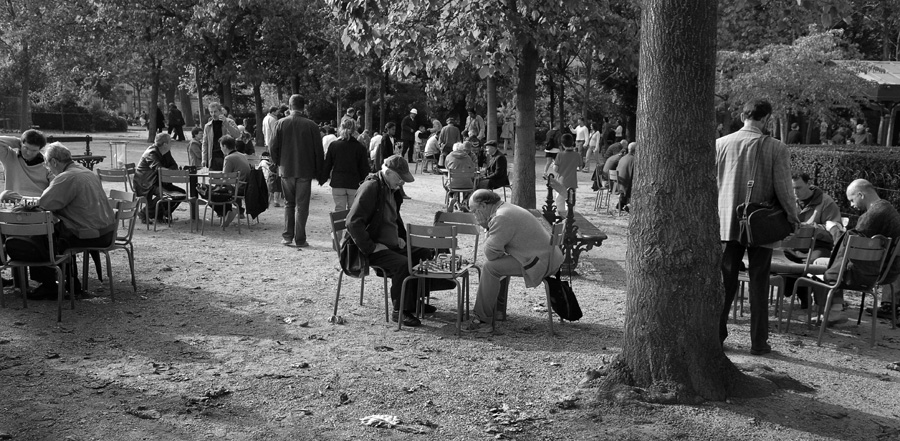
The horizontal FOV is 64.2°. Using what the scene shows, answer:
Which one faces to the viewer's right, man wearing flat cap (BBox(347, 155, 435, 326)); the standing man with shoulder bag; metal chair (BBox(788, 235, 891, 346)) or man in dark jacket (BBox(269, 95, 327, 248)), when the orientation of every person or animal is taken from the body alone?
the man wearing flat cap

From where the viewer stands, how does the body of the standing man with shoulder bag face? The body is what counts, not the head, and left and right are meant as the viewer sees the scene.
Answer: facing away from the viewer

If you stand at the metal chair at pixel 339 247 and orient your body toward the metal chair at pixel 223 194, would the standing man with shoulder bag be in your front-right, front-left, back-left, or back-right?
back-right

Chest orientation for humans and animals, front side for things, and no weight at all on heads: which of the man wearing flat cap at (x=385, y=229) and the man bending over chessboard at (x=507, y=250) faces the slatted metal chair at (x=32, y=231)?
the man bending over chessboard

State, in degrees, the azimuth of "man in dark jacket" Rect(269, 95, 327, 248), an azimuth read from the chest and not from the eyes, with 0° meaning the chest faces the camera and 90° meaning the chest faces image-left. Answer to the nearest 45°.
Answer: approximately 180°

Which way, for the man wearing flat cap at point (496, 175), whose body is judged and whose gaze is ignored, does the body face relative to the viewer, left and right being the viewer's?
facing to the left of the viewer

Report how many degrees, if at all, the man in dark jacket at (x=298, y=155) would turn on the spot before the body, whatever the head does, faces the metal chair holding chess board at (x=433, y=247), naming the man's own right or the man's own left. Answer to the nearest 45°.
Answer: approximately 180°

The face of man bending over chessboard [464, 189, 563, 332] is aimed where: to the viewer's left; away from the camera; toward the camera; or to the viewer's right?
to the viewer's left

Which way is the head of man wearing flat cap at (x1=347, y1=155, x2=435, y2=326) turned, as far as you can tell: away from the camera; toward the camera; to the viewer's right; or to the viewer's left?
to the viewer's right

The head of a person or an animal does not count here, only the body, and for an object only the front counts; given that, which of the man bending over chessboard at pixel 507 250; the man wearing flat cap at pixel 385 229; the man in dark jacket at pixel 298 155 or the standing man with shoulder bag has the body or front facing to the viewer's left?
the man bending over chessboard

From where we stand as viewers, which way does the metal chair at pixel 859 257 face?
facing away from the viewer and to the left of the viewer

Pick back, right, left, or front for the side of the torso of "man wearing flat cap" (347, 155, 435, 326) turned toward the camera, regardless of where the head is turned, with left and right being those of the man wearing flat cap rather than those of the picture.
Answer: right

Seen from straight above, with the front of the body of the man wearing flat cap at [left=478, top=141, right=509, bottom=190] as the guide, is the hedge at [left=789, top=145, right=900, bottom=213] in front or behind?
behind

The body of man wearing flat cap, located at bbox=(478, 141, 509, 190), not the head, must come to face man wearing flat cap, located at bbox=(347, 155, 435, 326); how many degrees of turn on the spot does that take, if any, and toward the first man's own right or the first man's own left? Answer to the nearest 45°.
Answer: approximately 90° to the first man's own left

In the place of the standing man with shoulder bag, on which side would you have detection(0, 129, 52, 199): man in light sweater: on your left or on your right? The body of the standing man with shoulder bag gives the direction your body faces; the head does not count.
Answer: on your left

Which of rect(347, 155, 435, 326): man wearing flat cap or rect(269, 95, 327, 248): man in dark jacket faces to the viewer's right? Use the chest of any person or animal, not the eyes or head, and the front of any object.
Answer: the man wearing flat cap
